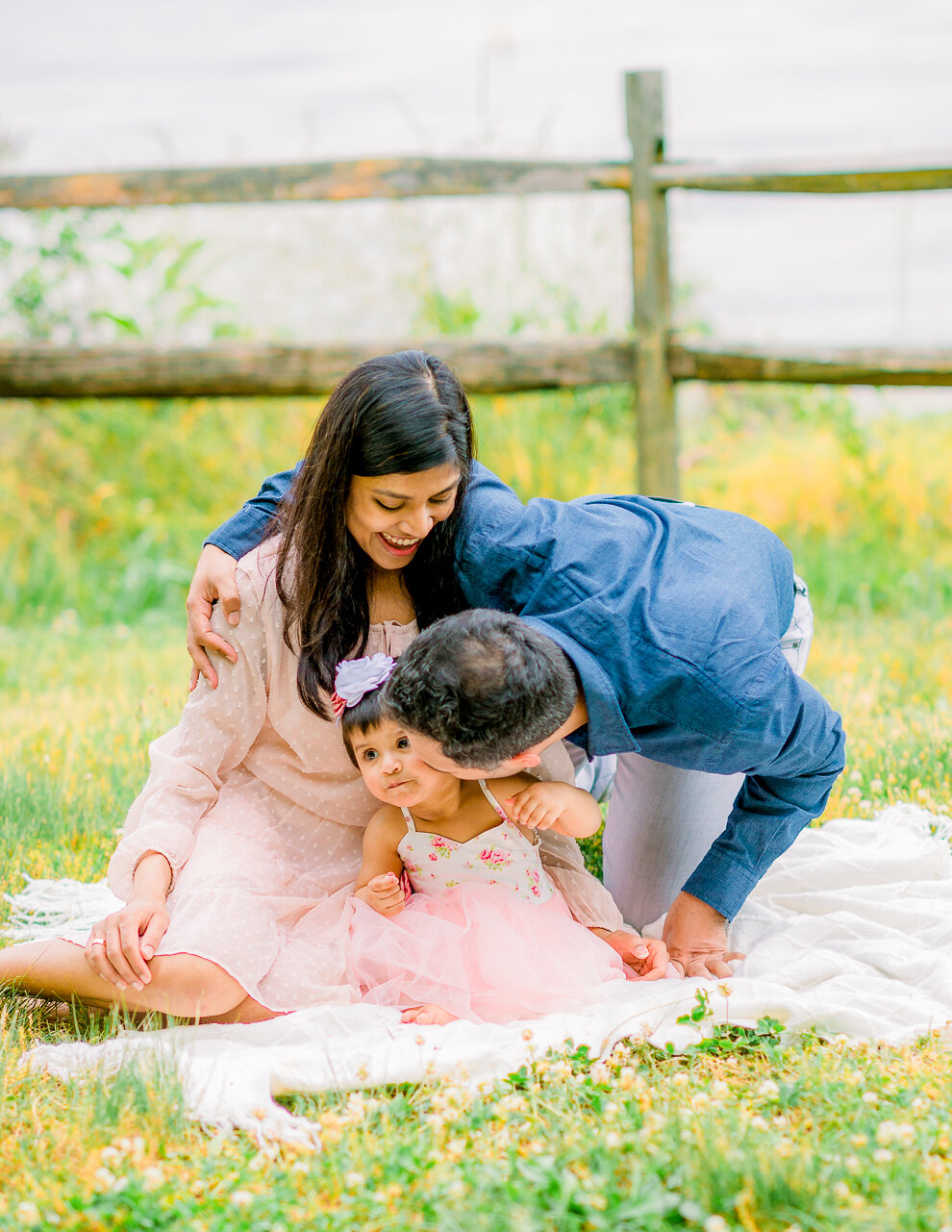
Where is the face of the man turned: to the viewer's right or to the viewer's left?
to the viewer's left

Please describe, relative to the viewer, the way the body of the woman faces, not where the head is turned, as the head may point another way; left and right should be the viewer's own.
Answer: facing the viewer and to the right of the viewer
